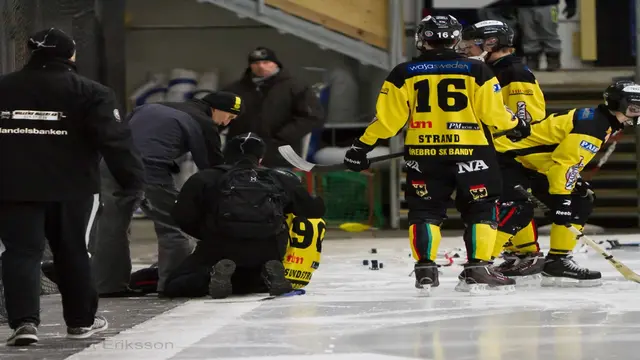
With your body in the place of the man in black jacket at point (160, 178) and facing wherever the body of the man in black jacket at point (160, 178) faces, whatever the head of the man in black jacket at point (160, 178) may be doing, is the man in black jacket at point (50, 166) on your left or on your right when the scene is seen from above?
on your right

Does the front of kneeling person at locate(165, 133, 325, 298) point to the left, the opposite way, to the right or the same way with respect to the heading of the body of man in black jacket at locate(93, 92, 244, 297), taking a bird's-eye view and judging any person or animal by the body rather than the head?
to the left

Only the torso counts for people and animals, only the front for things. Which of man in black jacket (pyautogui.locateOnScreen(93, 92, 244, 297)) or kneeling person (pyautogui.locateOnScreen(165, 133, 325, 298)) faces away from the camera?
the kneeling person

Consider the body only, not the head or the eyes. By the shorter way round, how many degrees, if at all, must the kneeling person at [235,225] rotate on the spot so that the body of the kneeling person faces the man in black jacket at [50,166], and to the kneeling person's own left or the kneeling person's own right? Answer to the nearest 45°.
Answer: approximately 135° to the kneeling person's own left

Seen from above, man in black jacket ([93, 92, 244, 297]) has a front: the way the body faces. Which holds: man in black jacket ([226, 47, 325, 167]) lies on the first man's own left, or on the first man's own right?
on the first man's own left

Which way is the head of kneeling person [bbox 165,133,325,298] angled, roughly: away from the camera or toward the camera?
away from the camera

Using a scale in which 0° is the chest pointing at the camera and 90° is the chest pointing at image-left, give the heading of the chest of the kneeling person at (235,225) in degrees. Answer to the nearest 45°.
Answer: approximately 180°

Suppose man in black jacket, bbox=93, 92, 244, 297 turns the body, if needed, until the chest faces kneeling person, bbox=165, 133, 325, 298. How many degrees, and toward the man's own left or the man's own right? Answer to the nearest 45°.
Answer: approximately 45° to the man's own right

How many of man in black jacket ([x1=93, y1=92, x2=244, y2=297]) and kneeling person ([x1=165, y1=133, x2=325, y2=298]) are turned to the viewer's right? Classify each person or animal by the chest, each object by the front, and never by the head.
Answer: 1

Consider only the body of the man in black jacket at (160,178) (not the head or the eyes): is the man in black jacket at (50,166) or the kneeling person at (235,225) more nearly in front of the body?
the kneeling person

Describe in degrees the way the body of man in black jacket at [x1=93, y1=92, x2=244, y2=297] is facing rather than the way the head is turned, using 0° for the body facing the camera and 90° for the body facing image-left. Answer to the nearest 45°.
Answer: approximately 270°

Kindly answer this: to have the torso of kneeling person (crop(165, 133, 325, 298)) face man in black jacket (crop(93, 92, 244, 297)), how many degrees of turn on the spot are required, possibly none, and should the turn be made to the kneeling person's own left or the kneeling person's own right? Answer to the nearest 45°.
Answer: approximately 45° to the kneeling person's own left
